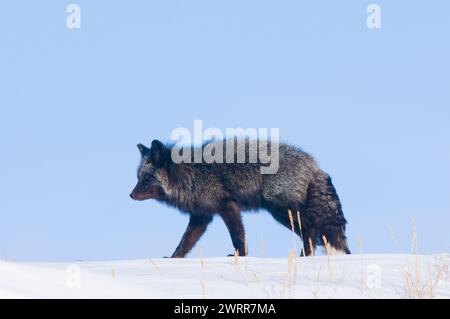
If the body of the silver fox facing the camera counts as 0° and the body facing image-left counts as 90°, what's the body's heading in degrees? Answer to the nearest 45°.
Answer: approximately 90°
